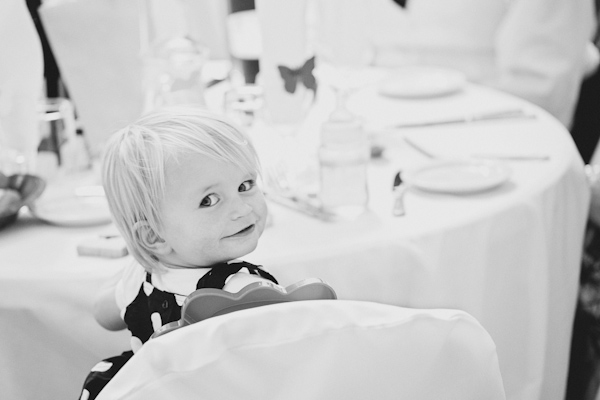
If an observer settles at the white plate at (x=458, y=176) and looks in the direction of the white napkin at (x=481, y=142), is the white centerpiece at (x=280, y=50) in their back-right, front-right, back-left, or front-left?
front-left

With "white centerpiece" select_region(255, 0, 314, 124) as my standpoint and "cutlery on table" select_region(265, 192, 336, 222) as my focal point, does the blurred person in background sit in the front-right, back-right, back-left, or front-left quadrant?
back-left

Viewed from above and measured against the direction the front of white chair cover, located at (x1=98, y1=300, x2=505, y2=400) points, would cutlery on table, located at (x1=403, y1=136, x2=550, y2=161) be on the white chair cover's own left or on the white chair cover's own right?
on the white chair cover's own right

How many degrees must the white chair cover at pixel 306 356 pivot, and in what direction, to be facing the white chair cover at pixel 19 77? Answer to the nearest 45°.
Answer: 0° — it already faces it

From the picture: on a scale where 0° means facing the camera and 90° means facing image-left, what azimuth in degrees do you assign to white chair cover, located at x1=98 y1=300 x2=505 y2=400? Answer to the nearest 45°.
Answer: approximately 135°

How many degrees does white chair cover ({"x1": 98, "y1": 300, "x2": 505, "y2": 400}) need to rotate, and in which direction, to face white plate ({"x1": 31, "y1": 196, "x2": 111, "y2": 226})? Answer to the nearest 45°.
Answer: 0° — it already faces it

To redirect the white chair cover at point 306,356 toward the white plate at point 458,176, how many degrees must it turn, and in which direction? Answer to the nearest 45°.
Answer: approximately 45° to its right

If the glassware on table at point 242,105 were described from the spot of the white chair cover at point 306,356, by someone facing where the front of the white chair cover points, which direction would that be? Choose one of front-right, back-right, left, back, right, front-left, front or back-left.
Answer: front-right

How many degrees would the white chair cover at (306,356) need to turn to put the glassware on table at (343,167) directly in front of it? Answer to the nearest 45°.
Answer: approximately 45° to its right

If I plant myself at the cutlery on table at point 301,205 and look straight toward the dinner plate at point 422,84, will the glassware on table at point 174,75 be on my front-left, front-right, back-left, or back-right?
front-left

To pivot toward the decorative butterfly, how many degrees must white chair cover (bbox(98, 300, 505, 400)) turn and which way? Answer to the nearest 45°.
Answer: approximately 45° to its right

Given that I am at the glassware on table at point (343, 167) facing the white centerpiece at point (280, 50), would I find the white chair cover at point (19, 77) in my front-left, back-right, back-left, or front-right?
front-left

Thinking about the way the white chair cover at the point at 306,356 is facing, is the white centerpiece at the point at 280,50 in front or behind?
in front

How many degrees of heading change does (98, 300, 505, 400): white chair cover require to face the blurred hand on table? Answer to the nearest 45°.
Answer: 0° — it already faces it

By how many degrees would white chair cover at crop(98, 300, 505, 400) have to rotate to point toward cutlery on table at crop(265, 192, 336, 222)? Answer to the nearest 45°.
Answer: approximately 45° to its right
